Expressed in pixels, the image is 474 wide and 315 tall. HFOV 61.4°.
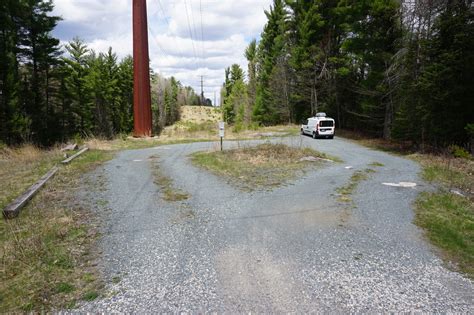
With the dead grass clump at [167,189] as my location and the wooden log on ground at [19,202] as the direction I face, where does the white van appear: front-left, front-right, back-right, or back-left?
back-right

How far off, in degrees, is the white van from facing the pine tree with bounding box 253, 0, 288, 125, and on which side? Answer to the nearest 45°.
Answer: approximately 45° to its right
